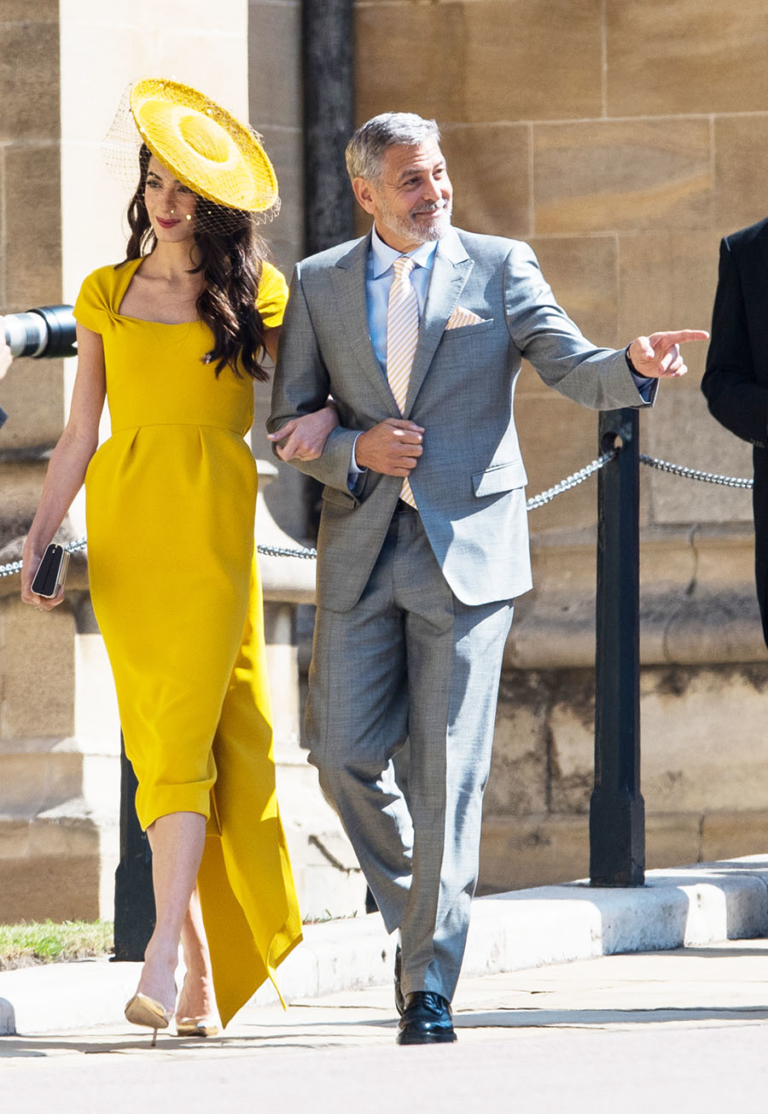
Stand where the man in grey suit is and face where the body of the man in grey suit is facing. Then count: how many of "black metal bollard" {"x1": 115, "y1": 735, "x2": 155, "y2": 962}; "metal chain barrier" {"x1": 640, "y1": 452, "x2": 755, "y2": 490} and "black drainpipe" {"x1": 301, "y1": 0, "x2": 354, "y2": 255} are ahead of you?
0

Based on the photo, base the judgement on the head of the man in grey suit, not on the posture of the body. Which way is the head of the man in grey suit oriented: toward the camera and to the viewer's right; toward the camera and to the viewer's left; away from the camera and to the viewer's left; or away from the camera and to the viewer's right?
toward the camera and to the viewer's right

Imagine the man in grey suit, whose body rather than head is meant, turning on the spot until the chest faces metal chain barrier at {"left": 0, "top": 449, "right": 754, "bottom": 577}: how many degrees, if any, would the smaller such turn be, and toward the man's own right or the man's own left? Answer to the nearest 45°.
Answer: approximately 180°

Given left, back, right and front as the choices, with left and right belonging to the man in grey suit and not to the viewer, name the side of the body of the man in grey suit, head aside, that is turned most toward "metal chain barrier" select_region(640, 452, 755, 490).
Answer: back

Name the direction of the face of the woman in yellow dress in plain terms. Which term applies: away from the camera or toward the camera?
toward the camera

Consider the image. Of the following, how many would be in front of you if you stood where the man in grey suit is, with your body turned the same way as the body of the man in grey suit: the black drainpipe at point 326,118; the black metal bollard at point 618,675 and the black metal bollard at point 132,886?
0

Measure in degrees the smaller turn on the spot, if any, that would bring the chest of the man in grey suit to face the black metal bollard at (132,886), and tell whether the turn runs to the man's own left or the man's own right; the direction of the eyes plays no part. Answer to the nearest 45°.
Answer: approximately 135° to the man's own right

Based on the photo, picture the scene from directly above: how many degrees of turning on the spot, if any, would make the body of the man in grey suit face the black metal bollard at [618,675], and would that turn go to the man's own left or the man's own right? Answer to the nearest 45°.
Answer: approximately 180°

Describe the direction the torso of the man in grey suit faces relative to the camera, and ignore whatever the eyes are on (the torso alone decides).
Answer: toward the camera

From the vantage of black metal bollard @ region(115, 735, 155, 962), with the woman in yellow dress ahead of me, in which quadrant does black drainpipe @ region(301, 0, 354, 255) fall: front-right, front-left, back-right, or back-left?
back-left

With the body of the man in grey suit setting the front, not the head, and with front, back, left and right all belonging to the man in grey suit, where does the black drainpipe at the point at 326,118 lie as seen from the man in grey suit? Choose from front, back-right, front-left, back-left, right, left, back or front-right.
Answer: back

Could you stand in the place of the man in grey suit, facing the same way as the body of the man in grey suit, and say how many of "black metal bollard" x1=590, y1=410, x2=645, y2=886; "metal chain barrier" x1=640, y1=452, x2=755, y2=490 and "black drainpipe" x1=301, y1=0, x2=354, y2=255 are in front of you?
0

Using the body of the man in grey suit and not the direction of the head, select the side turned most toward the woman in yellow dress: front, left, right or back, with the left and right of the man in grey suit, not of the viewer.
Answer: right
